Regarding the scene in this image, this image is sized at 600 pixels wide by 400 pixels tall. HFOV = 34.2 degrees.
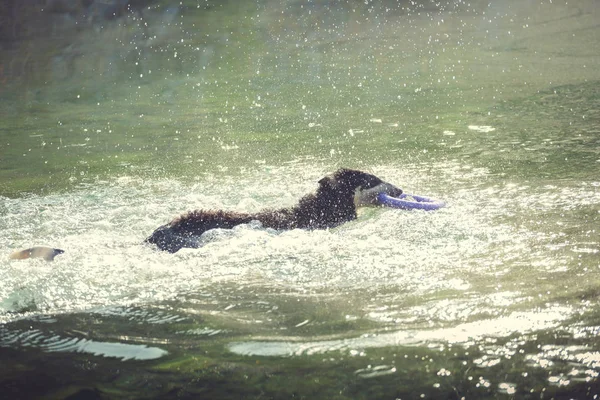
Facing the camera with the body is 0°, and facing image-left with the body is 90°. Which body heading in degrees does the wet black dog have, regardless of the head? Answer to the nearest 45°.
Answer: approximately 270°
